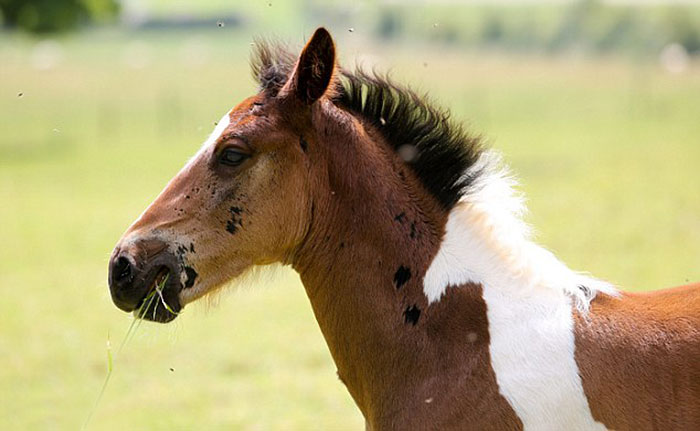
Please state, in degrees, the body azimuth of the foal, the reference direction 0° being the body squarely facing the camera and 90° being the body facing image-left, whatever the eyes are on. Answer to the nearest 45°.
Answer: approximately 90°
